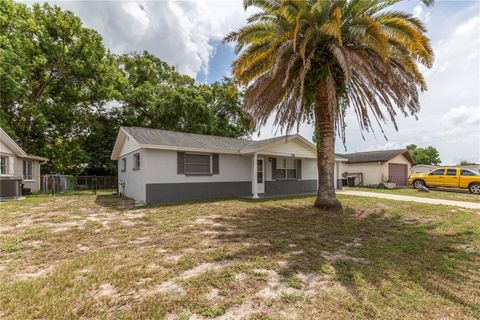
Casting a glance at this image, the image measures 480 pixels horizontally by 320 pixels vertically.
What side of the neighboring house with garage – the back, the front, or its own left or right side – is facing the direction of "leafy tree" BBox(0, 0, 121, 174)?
right

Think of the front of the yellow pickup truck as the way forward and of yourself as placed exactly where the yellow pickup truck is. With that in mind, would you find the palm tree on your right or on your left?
on your left

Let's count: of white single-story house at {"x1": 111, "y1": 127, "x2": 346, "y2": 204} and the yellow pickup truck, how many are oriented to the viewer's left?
1

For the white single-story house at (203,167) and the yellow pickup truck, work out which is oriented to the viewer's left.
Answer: the yellow pickup truck

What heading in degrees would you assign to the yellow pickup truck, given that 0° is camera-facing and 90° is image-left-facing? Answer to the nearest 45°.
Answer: approximately 90°

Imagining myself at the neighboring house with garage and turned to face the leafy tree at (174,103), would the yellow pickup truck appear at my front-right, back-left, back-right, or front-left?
back-left
